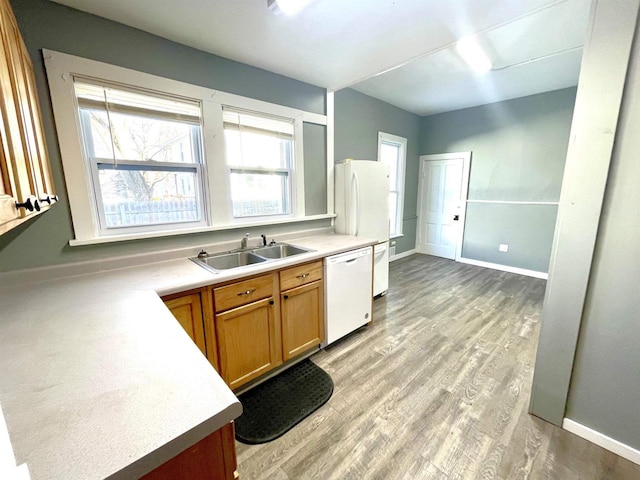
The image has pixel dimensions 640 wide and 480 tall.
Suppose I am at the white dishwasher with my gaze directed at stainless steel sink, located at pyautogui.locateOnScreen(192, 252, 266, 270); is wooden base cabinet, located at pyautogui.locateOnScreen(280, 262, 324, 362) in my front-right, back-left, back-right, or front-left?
front-left

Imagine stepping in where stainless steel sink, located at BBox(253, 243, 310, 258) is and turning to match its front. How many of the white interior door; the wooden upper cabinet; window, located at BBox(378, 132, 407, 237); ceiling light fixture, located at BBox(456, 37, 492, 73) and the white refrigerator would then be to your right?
1

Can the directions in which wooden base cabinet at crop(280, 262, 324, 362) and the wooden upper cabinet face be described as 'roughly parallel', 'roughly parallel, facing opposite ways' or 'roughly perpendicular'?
roughly perpendicular

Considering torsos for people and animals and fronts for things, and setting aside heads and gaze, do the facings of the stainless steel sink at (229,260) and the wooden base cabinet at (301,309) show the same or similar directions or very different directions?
same or similar directions

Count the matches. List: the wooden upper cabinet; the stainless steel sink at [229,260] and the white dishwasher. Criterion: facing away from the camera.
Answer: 0

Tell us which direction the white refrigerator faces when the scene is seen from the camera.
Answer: facing the viewer and to the right of the viewer

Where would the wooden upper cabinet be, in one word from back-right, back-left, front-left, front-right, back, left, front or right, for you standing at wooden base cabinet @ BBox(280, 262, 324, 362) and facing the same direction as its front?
right

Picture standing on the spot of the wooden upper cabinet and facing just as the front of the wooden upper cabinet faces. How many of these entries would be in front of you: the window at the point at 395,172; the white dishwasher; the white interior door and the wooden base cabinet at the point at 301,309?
4

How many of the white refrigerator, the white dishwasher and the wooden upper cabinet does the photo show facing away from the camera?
0

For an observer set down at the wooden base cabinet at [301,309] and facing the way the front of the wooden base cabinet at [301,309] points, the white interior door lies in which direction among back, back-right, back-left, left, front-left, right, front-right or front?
left

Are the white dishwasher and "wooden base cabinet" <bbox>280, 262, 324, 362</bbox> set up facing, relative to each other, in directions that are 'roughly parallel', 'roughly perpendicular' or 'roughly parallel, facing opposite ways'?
roughly parallel
